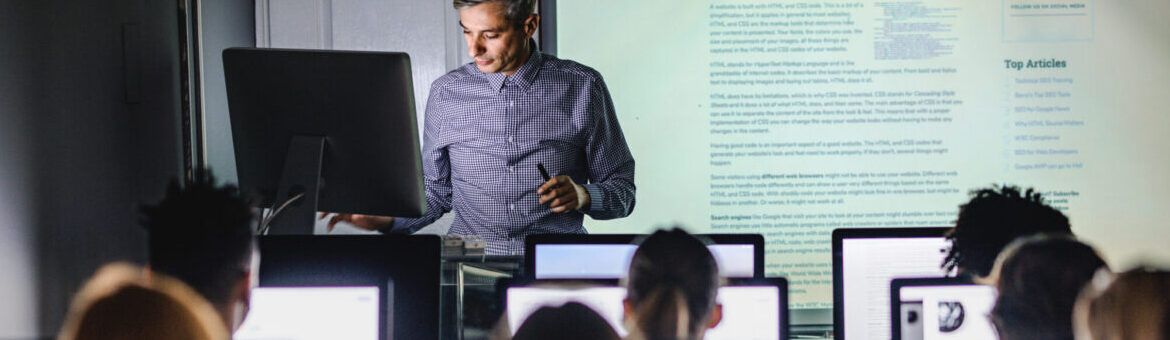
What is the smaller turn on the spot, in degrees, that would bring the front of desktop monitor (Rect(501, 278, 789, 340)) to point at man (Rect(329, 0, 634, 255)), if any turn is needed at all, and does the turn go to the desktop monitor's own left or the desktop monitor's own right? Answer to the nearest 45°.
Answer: approximately 135° to the desktop monitor's own right

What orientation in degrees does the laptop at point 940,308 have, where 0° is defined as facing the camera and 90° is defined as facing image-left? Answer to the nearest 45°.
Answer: approximately 0°

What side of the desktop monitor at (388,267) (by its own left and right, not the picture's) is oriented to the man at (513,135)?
back

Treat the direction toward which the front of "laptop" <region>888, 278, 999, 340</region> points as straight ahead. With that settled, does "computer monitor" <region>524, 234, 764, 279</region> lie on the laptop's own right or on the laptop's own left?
on the laptop's own right

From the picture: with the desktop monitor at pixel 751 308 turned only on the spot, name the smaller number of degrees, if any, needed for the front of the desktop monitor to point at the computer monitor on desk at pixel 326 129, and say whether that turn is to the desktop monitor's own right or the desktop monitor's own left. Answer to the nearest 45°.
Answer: approximately 90° to the desktop monitor's own right

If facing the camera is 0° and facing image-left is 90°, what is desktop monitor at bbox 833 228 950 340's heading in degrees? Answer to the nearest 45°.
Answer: approximately 0°

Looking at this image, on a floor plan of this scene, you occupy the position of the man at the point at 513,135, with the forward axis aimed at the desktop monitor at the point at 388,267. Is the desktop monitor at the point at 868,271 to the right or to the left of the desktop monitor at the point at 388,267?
left
